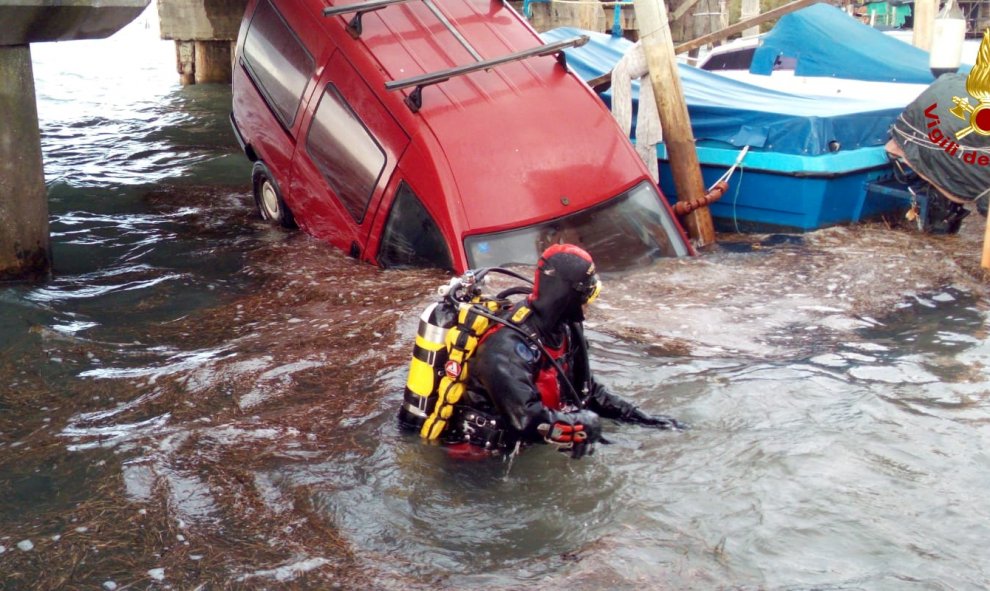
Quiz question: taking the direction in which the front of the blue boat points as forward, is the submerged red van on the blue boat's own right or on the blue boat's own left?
on the blue boat's own left

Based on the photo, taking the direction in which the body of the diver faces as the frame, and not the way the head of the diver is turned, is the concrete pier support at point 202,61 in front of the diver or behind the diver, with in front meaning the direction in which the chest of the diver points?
behind

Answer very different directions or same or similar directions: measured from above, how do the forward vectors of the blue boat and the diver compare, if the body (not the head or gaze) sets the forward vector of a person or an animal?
very different directions

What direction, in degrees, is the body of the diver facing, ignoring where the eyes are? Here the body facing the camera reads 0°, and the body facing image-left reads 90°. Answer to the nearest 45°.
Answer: approximately 315°

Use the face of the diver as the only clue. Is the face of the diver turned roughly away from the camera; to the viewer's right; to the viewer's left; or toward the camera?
to the viewer's right

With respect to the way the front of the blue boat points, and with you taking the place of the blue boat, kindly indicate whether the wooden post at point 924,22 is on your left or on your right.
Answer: on your right

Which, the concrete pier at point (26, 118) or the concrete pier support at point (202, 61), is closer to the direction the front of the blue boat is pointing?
the concrete pier support

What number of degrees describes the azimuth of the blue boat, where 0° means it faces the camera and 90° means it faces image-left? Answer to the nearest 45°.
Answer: approximately 135°
